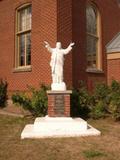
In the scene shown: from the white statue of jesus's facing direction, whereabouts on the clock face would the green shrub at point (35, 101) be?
The green shrub is roughly at 5 o'clock from the white statue of jesus.

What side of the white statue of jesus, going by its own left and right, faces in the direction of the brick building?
back

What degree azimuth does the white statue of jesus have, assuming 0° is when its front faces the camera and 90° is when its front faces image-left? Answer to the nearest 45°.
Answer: approximately 0°

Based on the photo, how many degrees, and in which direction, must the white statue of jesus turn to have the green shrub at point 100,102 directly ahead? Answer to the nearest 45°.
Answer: approximately 135° to its left
